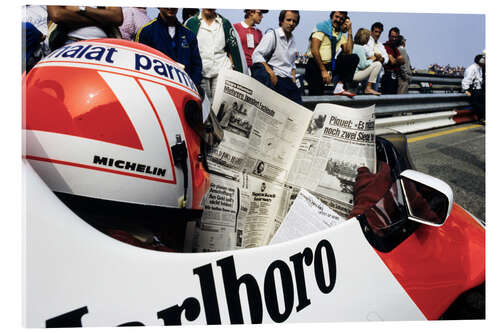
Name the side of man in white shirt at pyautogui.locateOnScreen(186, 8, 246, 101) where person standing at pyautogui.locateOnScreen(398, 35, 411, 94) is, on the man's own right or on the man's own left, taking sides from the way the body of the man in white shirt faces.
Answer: on the man's own left

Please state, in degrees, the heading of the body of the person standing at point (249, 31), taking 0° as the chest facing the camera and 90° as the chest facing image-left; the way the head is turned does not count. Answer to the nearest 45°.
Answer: approximately 315°

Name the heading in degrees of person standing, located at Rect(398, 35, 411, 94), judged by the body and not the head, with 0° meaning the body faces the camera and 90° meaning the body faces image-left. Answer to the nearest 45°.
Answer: approximately 45°

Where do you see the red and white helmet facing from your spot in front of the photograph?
facing away from the viewer and to the right of the viewer

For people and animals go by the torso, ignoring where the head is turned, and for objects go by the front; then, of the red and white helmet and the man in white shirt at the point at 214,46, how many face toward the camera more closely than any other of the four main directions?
1

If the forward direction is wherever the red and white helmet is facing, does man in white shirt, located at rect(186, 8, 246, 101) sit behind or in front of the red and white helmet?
in front

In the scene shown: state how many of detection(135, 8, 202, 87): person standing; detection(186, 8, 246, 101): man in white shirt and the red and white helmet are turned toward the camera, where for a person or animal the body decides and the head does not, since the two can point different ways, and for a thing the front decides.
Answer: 2
